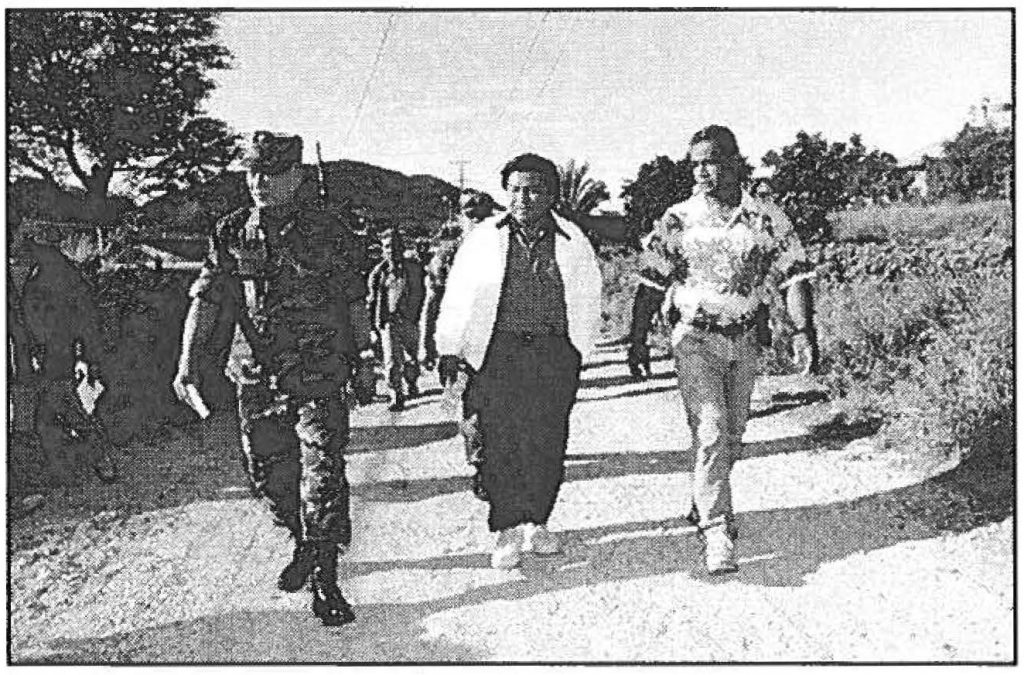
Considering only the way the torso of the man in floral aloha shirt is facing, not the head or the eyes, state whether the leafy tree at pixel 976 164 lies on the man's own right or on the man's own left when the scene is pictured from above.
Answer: on the man's own left

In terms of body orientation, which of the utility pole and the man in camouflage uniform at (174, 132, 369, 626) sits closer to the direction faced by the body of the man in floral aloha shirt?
the man in camouflage uniform

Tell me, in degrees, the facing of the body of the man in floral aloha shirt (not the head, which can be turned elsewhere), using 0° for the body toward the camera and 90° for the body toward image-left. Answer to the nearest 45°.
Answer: approximately 0°

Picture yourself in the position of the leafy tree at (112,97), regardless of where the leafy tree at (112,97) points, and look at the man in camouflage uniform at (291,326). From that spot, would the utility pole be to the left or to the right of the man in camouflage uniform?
left

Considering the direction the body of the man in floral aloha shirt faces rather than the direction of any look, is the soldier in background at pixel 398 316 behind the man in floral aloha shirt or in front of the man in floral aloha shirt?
behind

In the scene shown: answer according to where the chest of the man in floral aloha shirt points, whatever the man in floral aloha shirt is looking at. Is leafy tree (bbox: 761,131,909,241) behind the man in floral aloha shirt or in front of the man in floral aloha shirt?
behind

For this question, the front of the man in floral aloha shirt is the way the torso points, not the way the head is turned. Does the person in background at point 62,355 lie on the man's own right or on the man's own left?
on the man's own right

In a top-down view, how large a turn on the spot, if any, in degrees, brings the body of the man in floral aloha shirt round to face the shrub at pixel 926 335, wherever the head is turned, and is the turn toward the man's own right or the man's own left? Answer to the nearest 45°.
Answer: approximately 135° to the man's own left
